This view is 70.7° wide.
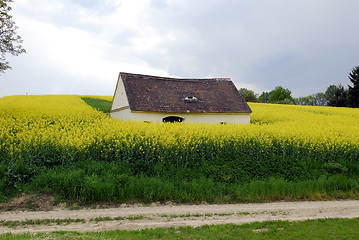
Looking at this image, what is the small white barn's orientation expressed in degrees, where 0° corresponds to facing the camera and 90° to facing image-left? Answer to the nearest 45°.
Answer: approximately 0°
